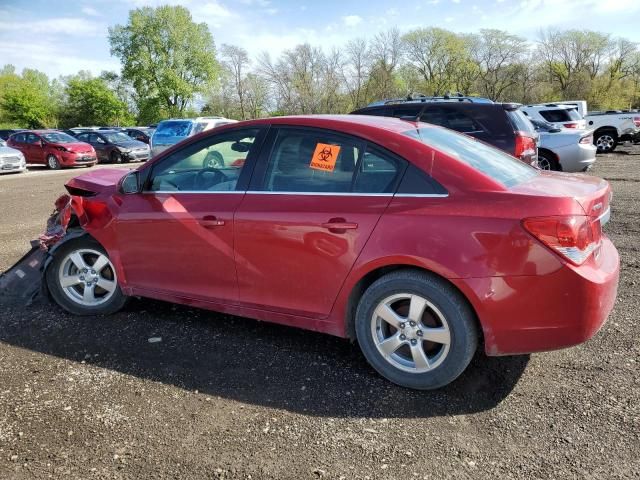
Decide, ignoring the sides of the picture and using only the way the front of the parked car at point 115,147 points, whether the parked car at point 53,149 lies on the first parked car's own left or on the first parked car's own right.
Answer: on the first parked car's own right

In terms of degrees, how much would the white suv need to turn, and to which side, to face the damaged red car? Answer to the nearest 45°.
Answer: approximately 135° to its left

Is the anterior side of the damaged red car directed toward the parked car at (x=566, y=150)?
no

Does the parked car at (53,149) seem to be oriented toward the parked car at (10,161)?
no

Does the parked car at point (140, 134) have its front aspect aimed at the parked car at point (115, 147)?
no

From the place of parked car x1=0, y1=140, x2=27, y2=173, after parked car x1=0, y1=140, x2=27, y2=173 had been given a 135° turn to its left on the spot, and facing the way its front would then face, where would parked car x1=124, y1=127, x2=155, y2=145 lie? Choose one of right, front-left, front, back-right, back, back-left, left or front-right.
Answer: front-right

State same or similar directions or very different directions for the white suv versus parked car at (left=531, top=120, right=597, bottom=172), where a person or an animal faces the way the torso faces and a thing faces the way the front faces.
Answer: same or similar directions

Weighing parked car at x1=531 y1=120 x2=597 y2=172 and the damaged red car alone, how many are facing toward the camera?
0

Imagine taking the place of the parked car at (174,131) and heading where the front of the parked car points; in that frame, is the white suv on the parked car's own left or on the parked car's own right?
on the parked car's own left

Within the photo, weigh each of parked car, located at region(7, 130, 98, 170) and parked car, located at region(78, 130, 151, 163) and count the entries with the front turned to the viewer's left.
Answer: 0

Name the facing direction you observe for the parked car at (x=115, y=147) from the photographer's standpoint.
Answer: facing the viewer and to the right of the viewer

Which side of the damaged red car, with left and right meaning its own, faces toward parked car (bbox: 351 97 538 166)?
right

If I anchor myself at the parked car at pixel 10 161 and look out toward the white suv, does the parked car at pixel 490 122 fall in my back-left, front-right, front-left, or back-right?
front-right

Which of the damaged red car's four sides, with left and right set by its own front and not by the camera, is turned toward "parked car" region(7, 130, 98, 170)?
front

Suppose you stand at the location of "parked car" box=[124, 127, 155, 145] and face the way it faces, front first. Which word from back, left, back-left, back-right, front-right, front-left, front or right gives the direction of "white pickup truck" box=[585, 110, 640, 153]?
front

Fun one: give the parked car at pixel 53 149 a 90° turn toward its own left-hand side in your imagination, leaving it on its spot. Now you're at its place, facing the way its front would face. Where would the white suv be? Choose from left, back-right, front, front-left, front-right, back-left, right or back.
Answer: right

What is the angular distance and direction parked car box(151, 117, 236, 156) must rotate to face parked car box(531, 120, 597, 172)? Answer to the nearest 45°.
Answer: approximately 90° to its left

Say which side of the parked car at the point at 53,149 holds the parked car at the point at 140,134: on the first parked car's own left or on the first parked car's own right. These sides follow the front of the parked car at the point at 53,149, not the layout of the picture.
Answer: on the first parked car's own left

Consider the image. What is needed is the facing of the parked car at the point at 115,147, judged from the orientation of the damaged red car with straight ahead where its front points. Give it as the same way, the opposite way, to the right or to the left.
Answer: the opposite way

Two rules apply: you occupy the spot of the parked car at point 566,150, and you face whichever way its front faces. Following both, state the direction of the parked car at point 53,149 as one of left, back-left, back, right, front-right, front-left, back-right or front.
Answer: front-left

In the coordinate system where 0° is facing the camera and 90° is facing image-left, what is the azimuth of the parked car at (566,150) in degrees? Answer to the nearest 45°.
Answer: approximately 135°

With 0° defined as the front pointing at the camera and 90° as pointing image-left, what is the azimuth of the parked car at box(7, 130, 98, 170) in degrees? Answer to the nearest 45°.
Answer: approximately 315°

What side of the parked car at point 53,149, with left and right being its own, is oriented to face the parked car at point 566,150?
front

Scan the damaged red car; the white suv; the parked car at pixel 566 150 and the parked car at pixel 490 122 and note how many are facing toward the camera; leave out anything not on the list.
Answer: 0
